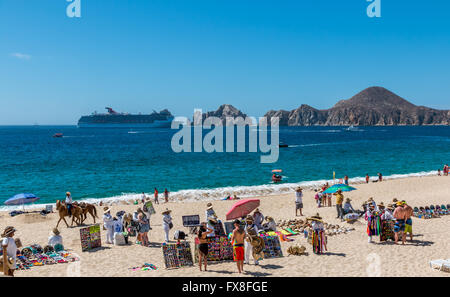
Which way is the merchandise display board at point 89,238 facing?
toward the camera

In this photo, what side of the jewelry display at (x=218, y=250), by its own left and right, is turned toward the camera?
front

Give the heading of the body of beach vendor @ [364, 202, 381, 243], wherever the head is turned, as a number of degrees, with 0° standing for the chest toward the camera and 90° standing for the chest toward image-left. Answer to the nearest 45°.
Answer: approximately 315°

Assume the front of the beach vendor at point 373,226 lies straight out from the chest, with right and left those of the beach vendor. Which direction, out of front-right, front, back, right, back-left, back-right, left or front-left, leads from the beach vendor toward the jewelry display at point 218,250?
right
